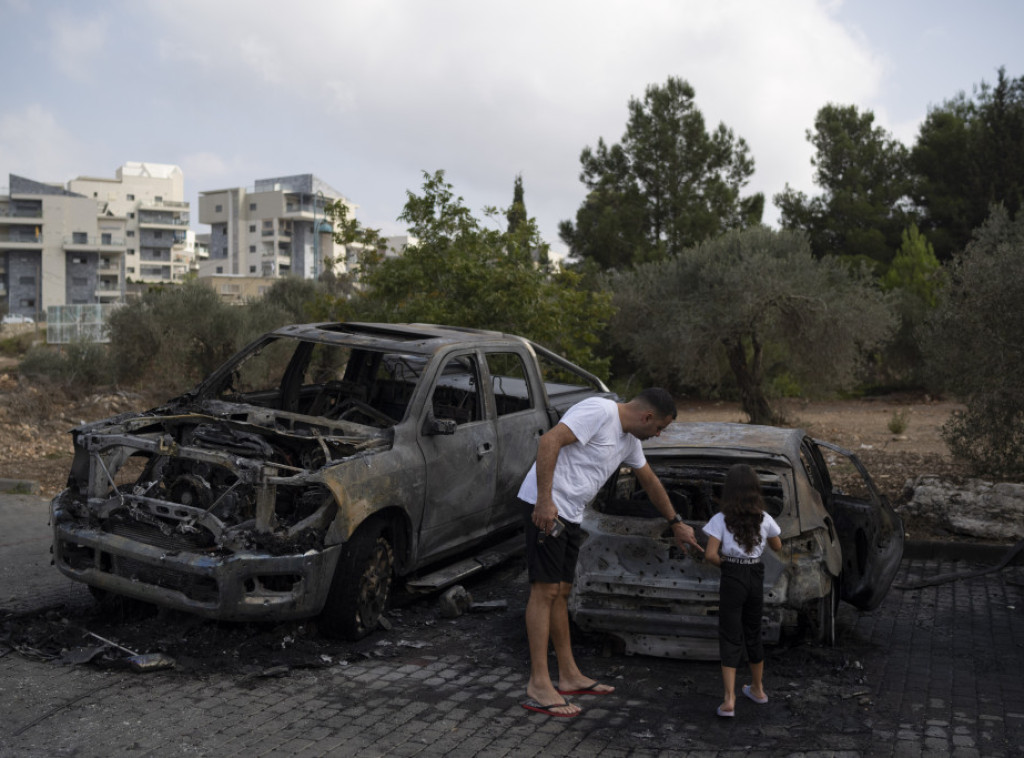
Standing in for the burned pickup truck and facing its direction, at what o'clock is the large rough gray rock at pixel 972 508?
The large rough gray rock is roughly at 7 o'clock from the burned pickup truck.

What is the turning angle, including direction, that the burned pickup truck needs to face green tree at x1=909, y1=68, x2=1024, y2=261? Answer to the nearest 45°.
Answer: approximately 180°

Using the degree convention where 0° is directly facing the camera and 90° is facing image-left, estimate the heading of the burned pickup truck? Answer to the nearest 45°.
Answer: approximately 45°

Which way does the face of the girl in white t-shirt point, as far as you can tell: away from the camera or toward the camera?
away from the camera

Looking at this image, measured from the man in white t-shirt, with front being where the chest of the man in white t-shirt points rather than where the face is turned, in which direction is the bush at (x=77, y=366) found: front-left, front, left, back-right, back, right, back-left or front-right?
back-left

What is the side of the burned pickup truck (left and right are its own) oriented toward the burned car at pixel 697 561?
left

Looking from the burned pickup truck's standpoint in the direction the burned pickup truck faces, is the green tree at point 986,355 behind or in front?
behind

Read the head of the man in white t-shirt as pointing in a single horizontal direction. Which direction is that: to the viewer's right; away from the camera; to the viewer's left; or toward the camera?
to the viewer's right

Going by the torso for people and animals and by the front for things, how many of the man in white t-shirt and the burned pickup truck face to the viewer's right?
1

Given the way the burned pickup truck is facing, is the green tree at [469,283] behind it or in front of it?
behind

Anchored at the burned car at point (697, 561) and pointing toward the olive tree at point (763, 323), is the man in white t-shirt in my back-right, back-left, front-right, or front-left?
back-left

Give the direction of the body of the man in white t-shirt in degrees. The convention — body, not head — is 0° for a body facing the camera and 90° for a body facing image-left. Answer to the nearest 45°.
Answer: approximately 270°

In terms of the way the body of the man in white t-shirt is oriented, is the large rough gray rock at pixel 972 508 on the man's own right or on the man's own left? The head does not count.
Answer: on the man's own left

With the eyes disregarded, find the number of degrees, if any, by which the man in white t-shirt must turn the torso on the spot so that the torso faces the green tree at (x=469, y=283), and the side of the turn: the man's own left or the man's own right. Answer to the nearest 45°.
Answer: approximately 90° to the man's own left

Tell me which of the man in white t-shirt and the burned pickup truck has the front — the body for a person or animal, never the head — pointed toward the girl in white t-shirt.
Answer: the man in white t-shirt

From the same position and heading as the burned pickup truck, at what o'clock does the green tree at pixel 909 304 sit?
The green tree is roughly at 6 o'clock from the burned pickup truck.
